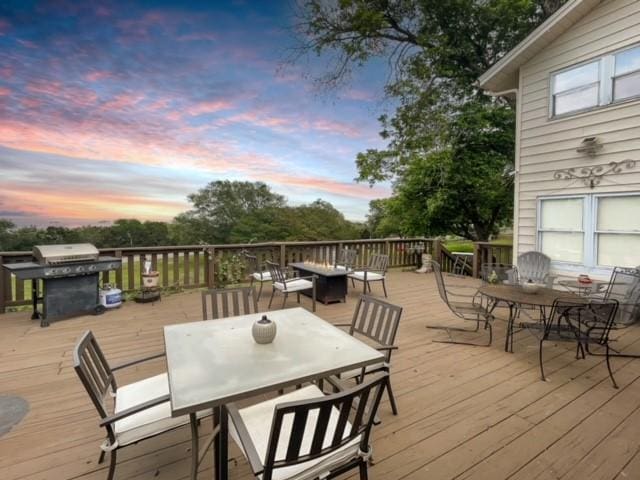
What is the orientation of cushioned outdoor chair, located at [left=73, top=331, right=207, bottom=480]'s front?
to the viewer's right

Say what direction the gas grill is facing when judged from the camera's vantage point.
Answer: facing the viewer and to the right of the viewer

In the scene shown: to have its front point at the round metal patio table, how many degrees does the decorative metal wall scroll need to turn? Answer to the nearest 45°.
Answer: approximately 45° to its left

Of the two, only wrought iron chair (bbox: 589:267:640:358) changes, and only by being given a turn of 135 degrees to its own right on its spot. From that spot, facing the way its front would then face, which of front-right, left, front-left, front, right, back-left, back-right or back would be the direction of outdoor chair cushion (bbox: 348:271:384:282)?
back-left

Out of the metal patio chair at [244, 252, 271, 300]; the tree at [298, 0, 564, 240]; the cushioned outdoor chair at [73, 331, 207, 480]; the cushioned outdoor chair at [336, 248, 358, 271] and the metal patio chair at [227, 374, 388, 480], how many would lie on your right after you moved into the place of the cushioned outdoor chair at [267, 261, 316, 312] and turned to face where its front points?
2

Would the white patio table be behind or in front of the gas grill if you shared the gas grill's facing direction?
in front

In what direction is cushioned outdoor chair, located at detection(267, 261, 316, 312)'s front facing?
to the viewer's right

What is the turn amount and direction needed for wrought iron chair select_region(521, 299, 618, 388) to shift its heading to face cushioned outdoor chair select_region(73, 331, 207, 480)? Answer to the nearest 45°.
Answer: approximately 90° to its left

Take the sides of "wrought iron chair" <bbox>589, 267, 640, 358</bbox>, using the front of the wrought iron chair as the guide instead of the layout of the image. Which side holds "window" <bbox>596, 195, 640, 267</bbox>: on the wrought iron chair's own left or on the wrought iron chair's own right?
on the wrought iron chair's own right

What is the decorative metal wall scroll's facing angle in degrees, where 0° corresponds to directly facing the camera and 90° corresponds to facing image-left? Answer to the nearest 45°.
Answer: approximately 45°

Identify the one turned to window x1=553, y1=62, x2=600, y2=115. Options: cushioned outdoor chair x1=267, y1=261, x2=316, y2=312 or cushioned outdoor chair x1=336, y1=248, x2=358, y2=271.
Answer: cushioned outdoor chair x1=267, y1=261, x2=316, y2=312

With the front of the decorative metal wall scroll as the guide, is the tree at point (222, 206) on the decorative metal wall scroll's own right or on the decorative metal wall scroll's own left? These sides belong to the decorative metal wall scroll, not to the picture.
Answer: on the decorative metal wall scroll's own right

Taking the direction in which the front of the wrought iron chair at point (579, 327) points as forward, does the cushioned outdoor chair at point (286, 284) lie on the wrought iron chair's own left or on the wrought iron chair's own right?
on the wrought iron chair's own left

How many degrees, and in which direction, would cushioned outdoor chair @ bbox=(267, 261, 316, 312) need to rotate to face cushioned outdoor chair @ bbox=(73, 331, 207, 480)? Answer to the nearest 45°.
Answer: approximately 90° to its right

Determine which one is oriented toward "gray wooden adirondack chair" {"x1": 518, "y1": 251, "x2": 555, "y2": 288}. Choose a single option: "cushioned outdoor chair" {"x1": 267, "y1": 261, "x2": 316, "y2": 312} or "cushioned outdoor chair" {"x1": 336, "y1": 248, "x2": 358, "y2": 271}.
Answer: "cushioned outdoor chair" {"x1": 267, "y1": 261, "x2": 316, "y2": 312}

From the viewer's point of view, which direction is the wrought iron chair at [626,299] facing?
to the viewer's left

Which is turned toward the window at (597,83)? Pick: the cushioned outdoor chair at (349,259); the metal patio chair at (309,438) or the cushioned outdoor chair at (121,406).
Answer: the cushioned outdoor chair at (121,406)
